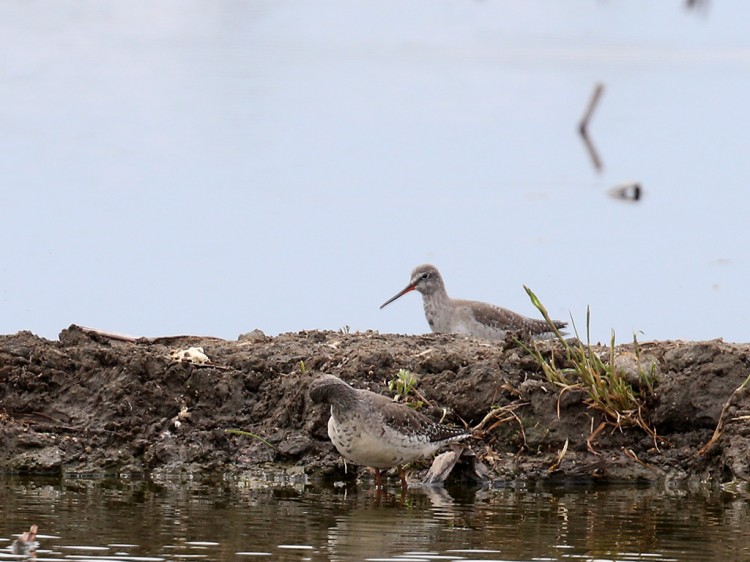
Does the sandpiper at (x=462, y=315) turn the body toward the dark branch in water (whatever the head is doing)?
no

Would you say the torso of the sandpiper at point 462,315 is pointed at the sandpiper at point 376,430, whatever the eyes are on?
no

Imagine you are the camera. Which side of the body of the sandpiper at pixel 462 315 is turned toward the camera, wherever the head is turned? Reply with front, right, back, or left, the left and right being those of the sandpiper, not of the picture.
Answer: left
